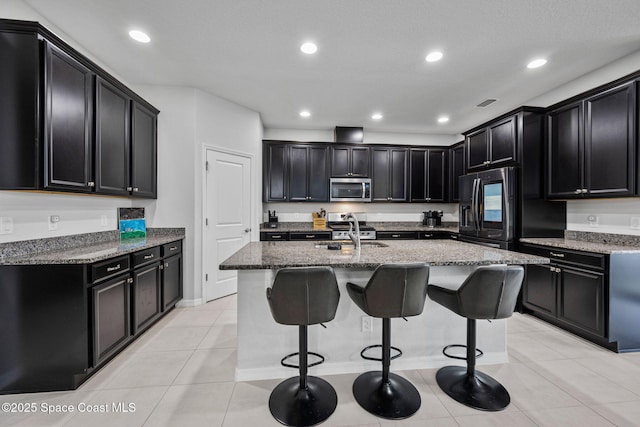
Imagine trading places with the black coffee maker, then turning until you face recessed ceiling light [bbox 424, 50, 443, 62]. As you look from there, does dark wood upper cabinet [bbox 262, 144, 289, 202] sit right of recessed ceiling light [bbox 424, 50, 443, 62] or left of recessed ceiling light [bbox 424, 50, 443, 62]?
right

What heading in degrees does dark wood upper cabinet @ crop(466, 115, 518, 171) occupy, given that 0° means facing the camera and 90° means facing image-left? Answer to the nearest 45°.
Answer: approximately 45°

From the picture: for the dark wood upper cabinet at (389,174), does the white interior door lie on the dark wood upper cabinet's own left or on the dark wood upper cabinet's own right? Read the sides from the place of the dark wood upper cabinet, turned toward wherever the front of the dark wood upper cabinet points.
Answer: on the dark wood upper cabinet's own right

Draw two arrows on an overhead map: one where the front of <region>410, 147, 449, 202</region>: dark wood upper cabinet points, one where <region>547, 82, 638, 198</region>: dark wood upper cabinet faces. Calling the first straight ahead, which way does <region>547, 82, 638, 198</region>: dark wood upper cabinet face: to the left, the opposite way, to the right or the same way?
to the right

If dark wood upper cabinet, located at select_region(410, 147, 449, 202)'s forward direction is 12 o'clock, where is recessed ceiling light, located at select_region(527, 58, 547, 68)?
The recessed ceiling light is roughly at 11 o'clock from the dark wood upper cabinet.

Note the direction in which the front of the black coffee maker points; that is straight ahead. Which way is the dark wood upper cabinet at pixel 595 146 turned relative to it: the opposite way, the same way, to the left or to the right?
to the right

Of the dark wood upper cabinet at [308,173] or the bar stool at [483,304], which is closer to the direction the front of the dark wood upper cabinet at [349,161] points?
the bar stool
